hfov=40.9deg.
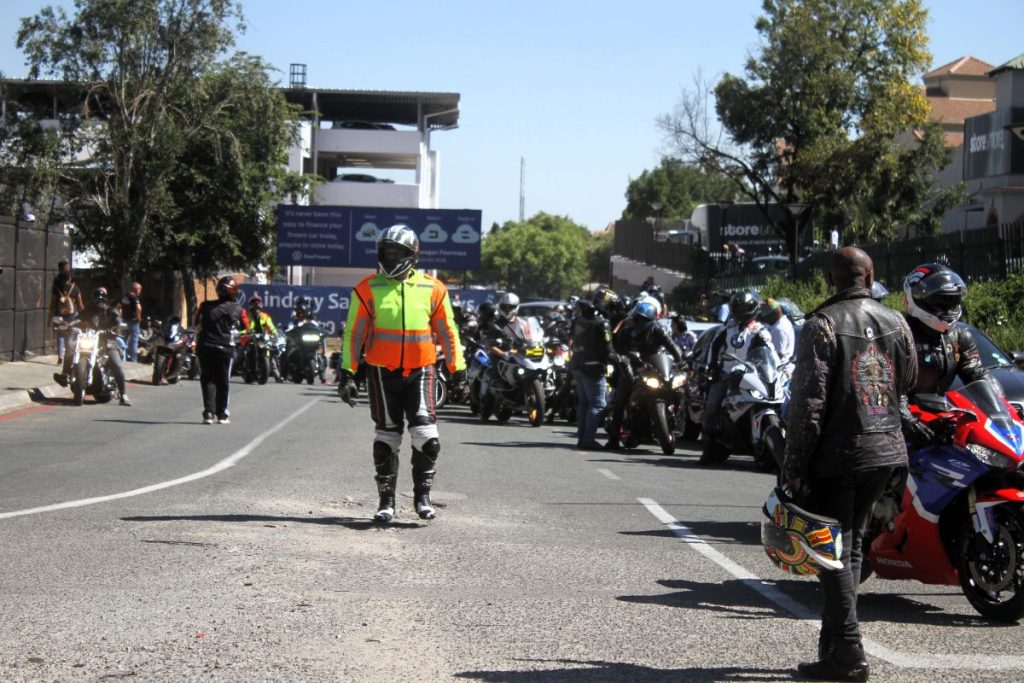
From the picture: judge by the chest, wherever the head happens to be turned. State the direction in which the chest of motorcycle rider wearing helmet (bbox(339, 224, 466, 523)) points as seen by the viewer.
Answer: toward the camera

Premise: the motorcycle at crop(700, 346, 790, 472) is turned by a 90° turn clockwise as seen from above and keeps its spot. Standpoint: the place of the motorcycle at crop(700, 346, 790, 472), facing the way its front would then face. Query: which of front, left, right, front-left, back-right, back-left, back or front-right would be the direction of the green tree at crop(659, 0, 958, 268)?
back-right

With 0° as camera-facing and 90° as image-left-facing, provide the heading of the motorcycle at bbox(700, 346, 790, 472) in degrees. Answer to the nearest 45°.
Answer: approximately 315°

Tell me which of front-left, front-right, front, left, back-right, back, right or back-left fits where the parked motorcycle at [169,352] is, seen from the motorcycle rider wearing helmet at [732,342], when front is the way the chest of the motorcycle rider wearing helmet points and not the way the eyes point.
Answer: back

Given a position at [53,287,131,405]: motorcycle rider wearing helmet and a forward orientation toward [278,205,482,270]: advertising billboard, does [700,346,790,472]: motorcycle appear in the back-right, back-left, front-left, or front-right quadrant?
back-right

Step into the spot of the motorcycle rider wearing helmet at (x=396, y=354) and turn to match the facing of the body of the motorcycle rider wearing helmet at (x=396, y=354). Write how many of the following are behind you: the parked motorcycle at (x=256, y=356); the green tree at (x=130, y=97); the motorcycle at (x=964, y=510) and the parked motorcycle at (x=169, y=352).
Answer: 3

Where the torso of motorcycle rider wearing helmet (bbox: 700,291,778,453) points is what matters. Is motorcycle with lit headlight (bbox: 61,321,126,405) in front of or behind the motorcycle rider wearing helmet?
behind

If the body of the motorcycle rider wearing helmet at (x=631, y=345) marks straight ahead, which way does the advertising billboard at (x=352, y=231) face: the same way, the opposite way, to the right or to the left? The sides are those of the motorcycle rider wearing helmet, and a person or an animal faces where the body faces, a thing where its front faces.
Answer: the same way

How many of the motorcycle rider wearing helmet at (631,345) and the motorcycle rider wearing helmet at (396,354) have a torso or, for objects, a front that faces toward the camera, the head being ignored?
2

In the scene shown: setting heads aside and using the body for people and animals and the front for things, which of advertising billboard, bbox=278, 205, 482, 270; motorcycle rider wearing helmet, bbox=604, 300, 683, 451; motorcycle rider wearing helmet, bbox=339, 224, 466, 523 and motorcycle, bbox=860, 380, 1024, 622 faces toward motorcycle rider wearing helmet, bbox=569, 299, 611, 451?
the advertising billboard

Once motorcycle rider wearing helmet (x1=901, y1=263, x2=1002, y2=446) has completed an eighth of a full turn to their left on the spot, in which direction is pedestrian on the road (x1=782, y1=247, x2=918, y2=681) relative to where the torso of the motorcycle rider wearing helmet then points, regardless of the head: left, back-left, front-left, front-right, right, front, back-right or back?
right

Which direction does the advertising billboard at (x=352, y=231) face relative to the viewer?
toward the camera

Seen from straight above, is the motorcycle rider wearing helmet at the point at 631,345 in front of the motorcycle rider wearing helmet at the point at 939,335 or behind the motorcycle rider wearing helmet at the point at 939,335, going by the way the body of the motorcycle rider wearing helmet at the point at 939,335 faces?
behind

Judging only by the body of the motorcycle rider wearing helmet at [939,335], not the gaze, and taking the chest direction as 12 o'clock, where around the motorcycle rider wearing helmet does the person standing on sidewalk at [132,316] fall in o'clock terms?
The person standing on sidewalk is roughly at 6 o'clock from the motorcycle rider wearing helmet.

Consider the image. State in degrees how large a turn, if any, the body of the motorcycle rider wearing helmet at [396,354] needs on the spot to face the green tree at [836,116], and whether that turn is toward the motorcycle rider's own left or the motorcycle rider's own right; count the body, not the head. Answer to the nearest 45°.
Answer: approximately 180°

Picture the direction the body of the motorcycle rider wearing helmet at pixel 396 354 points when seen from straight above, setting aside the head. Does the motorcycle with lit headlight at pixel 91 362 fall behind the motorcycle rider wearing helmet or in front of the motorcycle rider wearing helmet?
behind

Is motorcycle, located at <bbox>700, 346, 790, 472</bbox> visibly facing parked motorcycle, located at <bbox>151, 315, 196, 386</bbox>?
no

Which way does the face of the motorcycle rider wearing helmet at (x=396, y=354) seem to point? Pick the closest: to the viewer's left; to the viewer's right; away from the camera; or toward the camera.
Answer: toward the camera

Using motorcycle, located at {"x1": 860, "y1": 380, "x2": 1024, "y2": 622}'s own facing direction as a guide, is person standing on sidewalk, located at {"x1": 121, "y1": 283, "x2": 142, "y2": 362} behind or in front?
behind
